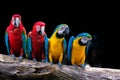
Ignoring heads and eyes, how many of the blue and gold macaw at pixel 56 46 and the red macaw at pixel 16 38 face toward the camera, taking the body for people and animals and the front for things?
2

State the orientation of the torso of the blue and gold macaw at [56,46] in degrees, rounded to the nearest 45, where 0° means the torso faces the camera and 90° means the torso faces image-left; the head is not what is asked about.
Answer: approximately 0°

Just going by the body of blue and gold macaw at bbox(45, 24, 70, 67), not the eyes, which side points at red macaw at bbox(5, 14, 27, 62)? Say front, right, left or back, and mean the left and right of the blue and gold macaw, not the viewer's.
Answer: right

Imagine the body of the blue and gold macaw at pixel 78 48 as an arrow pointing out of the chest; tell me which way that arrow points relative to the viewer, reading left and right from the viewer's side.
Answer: facing the viewer and to the right of the viewer
